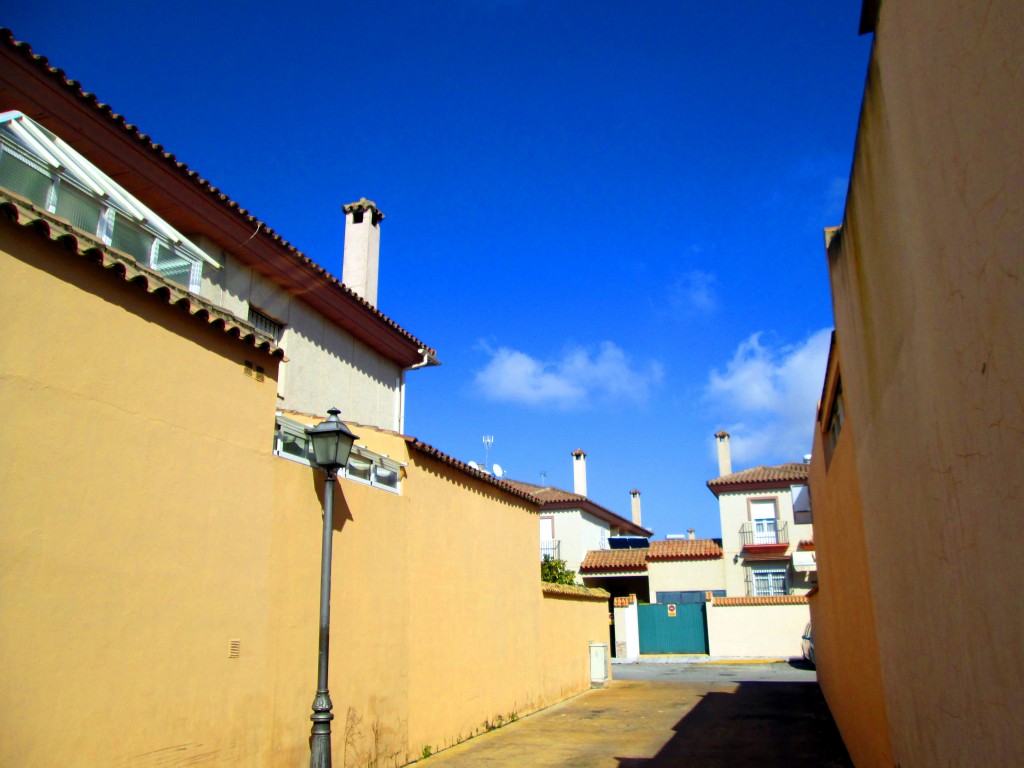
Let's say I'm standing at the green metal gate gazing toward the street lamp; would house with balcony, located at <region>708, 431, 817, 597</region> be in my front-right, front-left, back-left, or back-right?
back-left

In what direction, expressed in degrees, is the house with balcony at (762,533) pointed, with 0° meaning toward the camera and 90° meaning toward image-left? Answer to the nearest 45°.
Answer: approximately 0°

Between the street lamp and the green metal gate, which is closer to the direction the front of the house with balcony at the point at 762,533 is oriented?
the street lamp

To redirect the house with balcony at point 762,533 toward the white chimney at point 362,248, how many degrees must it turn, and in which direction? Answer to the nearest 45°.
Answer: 0° — it already faces it

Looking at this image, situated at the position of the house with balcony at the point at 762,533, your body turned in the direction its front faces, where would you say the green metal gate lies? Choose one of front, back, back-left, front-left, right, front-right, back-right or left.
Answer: front-right

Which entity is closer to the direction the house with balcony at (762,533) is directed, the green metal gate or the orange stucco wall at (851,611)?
the orange stucco wall

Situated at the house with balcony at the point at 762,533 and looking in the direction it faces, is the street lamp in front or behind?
in front

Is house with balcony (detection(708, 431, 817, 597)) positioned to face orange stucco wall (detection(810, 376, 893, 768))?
yes
